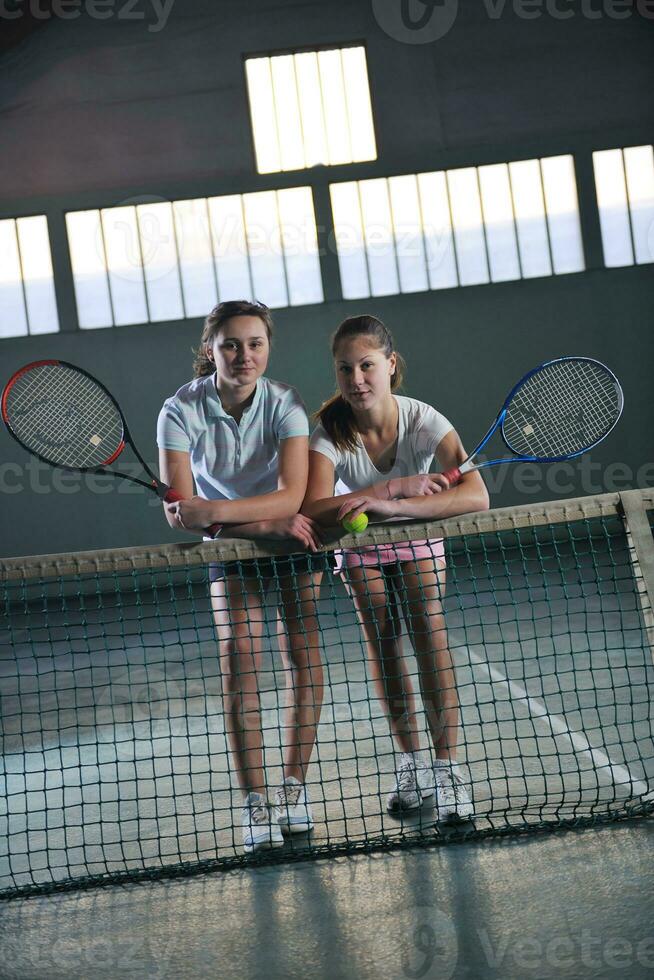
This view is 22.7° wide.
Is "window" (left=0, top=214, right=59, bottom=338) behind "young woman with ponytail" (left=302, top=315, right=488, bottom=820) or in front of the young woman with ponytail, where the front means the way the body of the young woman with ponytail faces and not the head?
behind

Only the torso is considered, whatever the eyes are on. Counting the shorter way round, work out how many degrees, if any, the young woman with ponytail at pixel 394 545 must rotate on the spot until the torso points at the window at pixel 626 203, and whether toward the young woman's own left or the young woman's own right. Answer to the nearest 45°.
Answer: approximately 180°

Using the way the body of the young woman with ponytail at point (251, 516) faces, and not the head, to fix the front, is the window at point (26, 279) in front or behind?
behind

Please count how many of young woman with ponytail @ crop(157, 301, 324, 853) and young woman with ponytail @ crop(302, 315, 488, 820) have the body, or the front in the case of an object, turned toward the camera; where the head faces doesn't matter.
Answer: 2

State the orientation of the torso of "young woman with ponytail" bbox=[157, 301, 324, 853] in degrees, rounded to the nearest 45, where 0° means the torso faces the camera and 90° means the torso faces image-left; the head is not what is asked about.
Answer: approximately 0°

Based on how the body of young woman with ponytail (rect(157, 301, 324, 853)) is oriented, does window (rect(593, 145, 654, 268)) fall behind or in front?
behind

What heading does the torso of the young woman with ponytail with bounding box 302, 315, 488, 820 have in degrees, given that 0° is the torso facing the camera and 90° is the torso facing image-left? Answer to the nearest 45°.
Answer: approximately 0°
